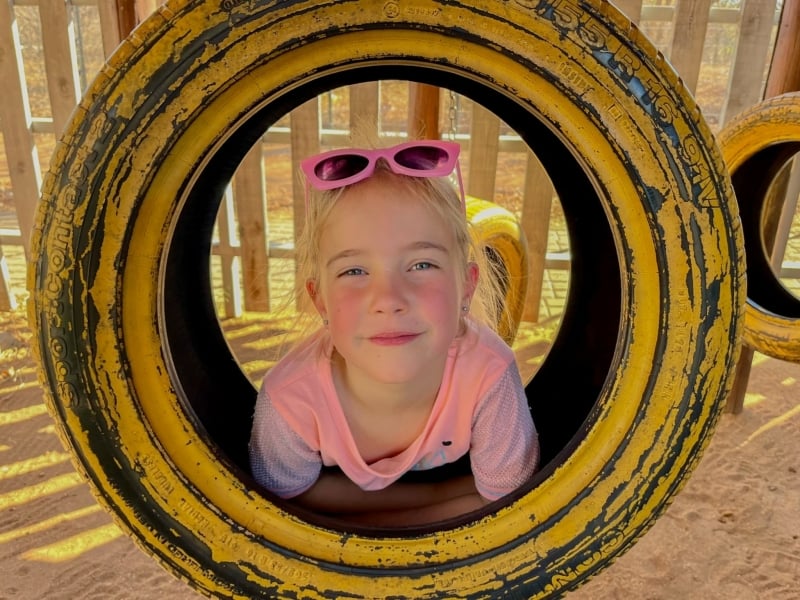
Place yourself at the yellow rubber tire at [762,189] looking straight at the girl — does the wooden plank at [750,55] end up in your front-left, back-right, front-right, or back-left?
back-right

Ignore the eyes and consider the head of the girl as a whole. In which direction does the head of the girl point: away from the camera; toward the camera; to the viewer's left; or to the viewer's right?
toward the camera

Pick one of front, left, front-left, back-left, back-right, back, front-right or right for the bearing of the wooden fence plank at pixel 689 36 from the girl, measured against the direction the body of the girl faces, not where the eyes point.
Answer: back-left

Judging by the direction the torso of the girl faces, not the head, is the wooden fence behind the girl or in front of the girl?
behind

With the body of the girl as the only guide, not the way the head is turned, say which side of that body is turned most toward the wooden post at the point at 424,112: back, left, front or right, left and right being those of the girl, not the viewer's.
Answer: back

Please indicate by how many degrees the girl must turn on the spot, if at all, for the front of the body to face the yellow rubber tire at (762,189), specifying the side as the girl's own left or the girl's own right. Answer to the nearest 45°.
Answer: approximately 135° to the girl's own left

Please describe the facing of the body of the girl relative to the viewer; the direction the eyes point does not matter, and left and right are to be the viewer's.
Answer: facing the viewer

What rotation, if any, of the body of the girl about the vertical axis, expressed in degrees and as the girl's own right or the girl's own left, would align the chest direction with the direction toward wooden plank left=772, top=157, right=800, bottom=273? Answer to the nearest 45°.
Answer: approximately 135° to the girl's own left

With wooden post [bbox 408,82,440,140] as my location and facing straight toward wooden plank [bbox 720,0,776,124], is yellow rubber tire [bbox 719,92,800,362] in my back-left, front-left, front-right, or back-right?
front-right
